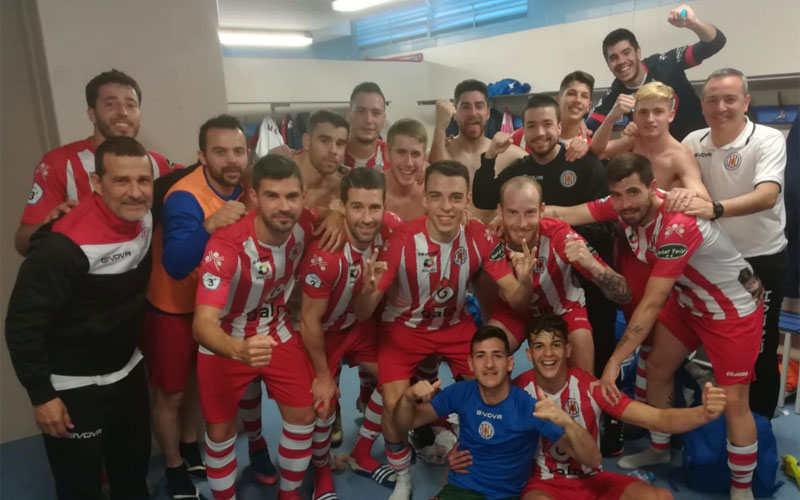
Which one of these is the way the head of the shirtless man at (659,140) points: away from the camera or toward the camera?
toward the camera

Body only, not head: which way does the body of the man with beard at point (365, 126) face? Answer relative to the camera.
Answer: toward the camera

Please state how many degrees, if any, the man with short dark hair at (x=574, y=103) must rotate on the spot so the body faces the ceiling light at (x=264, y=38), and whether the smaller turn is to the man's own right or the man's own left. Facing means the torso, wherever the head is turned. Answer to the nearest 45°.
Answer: approximately 135° to the man's own right

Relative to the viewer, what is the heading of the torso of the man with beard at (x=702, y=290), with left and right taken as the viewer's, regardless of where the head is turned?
facing the viewer and to the left of the viewer

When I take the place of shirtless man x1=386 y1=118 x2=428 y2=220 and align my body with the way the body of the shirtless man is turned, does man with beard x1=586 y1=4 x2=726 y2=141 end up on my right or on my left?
on my left

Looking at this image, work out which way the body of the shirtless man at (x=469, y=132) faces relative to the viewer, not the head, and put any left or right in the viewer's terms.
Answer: facing the viewer

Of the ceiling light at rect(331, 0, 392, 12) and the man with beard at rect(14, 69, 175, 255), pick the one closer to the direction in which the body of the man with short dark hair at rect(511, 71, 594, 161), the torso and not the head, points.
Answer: the man with beard

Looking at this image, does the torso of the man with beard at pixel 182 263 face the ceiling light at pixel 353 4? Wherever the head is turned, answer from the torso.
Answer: no

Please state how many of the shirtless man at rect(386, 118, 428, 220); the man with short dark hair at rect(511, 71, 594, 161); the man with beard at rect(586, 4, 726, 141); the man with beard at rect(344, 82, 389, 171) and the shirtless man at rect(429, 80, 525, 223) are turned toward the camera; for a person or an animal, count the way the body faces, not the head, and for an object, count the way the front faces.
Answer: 5

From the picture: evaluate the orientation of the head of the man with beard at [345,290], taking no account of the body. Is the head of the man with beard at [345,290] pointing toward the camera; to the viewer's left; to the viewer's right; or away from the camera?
toward the camera

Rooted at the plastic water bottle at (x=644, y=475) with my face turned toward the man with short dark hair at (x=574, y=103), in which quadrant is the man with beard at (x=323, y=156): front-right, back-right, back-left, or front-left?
front-left

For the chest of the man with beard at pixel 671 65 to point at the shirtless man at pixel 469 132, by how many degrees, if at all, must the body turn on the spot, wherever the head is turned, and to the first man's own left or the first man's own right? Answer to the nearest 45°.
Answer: approximately 45° to the first man's own right

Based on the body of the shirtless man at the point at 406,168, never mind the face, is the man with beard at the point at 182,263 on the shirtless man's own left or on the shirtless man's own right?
on the shirtless man's own right

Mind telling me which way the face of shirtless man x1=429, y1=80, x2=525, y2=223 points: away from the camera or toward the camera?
toward the camera

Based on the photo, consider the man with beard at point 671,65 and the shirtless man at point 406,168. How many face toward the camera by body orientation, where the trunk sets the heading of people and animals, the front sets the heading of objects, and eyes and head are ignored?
2

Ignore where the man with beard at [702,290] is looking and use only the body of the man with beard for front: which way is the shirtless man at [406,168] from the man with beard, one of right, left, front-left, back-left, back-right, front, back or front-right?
front-right

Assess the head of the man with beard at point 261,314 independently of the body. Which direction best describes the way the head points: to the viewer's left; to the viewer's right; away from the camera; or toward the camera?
toward the camera

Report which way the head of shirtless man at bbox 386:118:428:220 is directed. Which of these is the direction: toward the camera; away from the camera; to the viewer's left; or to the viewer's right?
toward the camera
